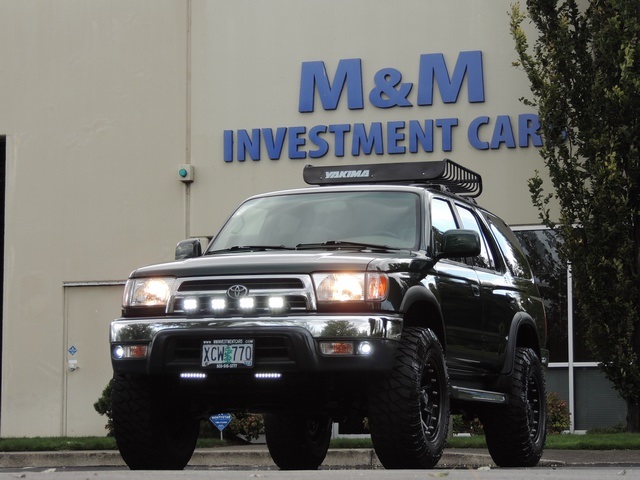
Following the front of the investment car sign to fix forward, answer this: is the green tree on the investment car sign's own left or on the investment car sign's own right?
on the investment car sign's own left

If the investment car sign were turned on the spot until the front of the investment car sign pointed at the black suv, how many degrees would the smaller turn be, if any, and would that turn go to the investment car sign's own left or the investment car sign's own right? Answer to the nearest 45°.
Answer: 0° — it already faces it

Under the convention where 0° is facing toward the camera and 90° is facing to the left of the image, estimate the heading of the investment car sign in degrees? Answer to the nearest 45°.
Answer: approximately 0°

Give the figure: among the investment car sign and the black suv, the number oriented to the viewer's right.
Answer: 0

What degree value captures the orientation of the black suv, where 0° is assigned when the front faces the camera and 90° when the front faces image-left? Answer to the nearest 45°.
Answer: approximately 45°
